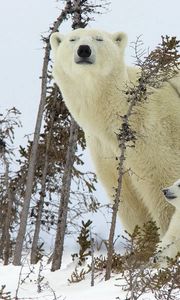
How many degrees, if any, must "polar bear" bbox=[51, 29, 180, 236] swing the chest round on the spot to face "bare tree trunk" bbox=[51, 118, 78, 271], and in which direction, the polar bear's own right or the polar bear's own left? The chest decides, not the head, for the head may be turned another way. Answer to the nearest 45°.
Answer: approximately 90° to the polar bear's own right

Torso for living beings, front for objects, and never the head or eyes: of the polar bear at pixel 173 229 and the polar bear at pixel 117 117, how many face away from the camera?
0

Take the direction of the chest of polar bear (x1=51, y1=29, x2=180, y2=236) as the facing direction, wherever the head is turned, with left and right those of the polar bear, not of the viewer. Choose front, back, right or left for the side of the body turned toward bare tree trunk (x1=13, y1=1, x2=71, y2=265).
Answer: right

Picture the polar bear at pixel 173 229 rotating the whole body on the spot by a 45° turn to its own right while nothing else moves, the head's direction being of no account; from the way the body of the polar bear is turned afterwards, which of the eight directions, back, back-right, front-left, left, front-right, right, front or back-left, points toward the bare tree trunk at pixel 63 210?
front

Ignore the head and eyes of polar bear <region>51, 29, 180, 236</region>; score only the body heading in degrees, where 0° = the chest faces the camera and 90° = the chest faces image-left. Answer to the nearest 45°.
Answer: approximately 45°

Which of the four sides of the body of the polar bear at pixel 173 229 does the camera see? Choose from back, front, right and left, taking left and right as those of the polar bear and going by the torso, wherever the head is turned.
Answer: left
